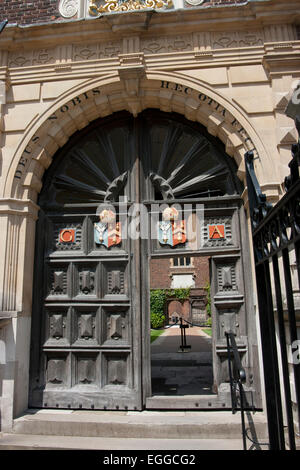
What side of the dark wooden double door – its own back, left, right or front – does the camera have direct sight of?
front

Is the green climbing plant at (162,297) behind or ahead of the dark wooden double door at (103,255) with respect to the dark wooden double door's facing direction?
behind

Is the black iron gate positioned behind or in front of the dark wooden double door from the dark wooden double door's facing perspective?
in front

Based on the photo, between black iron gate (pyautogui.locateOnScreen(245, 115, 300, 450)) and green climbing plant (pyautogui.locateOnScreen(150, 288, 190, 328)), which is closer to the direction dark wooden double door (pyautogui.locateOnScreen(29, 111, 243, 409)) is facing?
the black iron gate

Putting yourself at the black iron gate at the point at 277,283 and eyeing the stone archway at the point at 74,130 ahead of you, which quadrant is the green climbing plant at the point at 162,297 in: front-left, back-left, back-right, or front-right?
front-right

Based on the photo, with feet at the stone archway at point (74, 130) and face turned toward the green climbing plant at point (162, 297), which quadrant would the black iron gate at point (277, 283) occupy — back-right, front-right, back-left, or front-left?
back-right
